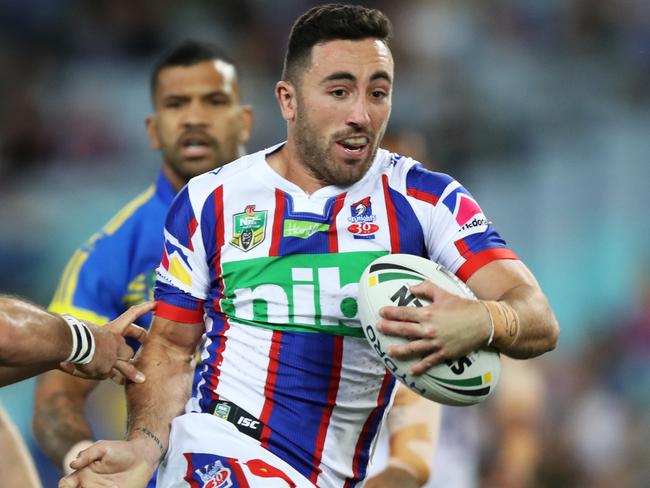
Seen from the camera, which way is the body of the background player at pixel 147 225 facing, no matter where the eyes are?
toward the camera
